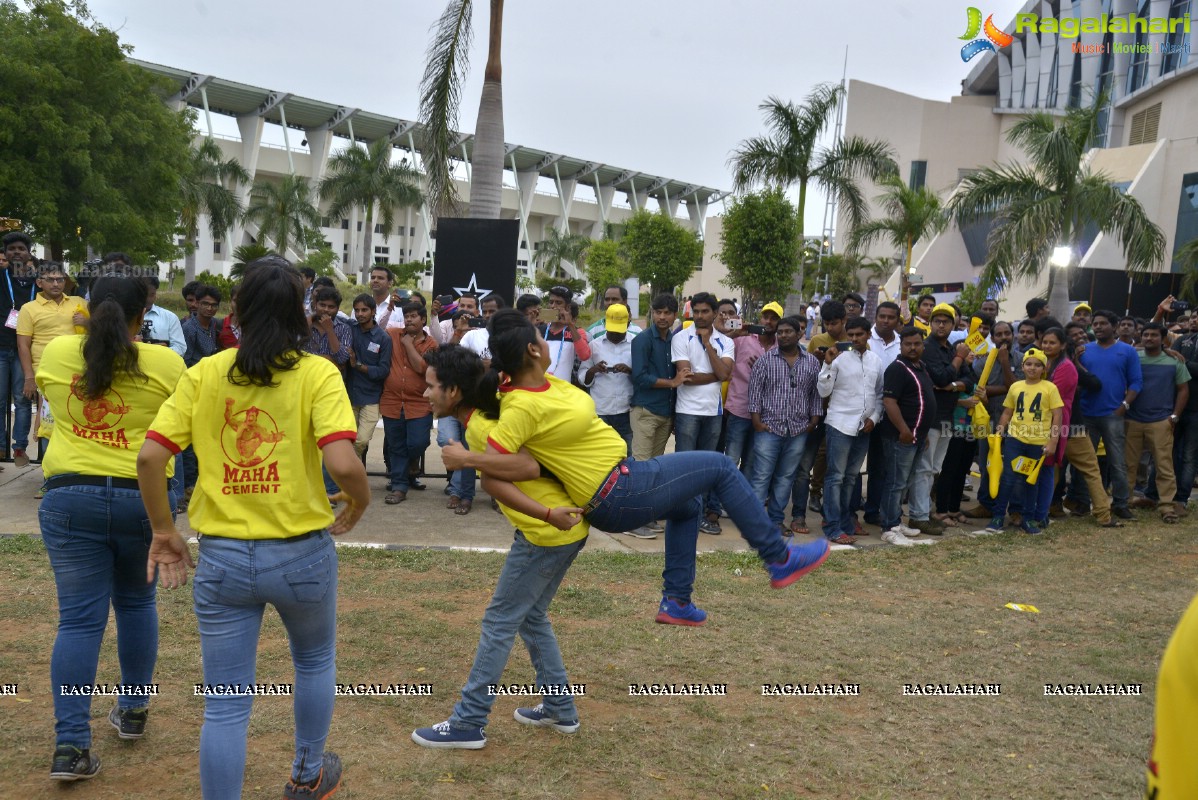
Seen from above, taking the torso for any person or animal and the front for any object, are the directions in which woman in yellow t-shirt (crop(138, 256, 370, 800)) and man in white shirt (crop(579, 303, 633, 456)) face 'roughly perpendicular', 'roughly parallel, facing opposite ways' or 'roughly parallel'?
roughly parallel, facing opposite ways

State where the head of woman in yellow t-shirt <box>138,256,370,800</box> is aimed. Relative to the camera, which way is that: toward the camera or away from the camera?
away from the camera

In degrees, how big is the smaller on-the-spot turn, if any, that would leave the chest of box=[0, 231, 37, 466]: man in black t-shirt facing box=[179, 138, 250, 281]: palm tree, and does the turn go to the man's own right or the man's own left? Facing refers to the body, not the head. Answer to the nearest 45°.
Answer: approximately 180°

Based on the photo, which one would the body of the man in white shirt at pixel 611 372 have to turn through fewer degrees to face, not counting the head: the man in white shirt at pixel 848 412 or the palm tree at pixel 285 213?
the man in white shirt

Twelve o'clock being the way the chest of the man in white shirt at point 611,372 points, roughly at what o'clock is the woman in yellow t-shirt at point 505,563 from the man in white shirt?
The woman in yellow t-shirt is roughly at 12 o'clock from the man in white shirt.

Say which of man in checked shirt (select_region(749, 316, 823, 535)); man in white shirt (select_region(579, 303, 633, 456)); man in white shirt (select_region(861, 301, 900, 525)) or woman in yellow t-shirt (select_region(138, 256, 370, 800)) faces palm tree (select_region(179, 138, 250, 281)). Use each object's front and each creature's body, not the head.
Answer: the woman in yellow t-shirt

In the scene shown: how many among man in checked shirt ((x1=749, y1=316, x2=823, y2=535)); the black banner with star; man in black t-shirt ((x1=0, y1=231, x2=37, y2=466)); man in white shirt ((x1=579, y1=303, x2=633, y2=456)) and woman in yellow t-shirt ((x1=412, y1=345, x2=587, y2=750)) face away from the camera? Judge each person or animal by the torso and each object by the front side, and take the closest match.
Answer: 0

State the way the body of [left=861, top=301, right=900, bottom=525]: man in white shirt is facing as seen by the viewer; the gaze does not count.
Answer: toward the camera

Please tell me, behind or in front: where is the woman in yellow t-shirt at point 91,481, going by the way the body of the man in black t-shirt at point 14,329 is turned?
in front

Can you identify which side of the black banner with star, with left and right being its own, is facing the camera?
front

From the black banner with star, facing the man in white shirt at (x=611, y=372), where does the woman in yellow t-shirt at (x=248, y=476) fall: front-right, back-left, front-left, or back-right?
front-right

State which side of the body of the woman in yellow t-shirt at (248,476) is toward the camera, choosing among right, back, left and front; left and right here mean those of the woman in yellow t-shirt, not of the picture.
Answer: back

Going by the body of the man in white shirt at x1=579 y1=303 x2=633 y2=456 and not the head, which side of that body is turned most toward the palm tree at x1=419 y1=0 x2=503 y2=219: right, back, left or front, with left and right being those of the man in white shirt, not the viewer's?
back

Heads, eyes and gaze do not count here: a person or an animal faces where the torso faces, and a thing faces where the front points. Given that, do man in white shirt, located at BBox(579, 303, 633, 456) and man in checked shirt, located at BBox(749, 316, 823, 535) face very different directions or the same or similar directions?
same or similar directions

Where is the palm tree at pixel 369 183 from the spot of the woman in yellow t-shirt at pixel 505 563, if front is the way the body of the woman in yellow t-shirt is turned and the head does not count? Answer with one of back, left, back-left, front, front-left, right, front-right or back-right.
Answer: right
